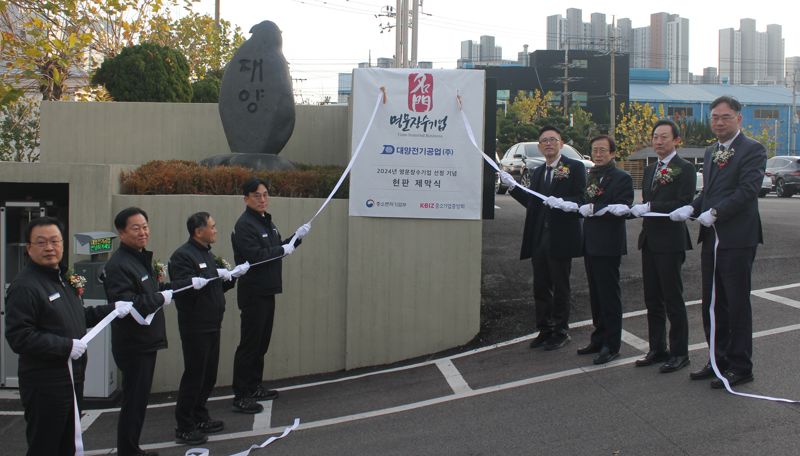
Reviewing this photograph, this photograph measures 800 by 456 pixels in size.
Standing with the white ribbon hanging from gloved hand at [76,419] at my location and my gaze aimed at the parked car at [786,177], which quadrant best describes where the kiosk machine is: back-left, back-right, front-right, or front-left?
front-left

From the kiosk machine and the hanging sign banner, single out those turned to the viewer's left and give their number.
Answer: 0

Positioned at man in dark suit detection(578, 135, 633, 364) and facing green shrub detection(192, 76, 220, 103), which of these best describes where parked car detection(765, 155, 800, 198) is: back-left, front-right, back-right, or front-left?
front-right

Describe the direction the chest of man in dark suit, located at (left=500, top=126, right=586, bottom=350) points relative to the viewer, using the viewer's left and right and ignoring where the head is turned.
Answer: facing the viewer and to the left of the viewer

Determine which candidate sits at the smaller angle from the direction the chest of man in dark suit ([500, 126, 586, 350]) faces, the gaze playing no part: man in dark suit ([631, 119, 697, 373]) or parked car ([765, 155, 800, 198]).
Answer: the man in dark suit

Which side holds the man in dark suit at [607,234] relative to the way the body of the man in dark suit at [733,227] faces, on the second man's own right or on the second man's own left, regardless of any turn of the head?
on the second man's own right

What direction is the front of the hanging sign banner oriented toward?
toward the camera

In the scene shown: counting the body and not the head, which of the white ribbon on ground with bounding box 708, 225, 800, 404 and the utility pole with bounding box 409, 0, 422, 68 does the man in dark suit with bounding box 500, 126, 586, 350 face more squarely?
the white ribbon on ground

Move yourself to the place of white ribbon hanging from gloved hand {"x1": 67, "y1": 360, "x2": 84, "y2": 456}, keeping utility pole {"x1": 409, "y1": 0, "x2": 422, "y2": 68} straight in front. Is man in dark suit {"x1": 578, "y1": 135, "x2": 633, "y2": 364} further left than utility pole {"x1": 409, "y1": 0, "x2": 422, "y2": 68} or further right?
right
